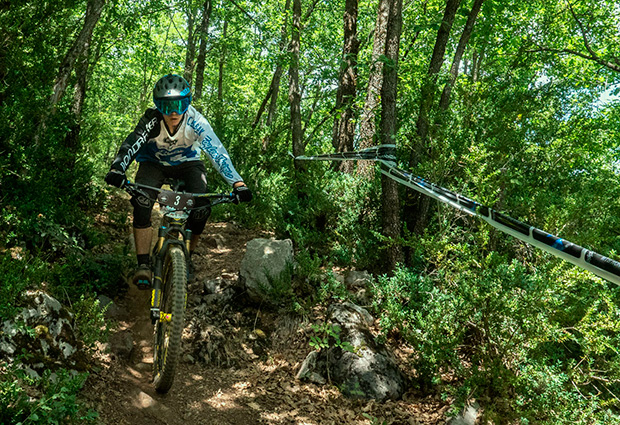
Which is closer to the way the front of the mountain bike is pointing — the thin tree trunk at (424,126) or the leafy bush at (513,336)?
the leafy bush

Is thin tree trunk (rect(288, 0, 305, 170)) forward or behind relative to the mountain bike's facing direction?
behind

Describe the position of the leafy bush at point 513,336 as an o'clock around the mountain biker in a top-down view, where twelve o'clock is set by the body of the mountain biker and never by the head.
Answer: The leafy bush is roughly at 10 o'clock from the mountain biker.

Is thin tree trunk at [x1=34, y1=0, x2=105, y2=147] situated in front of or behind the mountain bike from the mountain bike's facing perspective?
behind

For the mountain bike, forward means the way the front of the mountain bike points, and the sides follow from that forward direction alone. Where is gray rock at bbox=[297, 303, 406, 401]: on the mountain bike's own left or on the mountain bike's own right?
on the mountain bike's own left

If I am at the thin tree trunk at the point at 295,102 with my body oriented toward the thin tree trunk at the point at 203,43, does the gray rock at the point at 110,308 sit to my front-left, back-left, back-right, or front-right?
back-left

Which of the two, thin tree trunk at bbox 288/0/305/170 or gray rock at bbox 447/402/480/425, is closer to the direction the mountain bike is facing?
the gray rock

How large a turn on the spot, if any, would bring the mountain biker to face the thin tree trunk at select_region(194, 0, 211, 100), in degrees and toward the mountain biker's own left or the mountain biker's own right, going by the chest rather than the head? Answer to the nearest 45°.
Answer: approximately 180°

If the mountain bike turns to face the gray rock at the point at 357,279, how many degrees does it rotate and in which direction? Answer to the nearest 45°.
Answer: approximately 135° to its left

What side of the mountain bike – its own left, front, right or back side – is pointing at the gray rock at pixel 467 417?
left

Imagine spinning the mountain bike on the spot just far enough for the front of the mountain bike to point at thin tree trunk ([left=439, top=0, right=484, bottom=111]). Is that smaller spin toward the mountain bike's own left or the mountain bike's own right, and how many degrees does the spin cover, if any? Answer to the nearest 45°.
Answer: approximately 135° to the mountain bike's own left

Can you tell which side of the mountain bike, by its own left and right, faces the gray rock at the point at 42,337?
right

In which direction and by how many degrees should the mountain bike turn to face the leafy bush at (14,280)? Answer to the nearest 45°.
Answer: approximately 90° to its right
